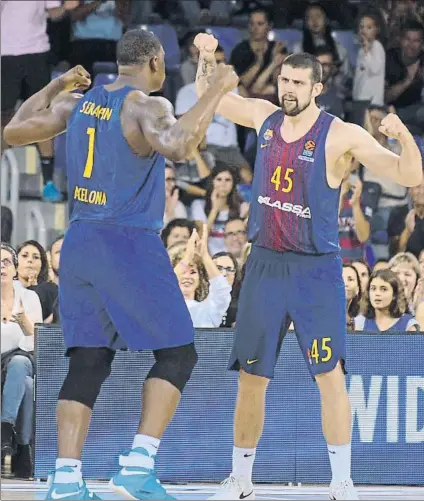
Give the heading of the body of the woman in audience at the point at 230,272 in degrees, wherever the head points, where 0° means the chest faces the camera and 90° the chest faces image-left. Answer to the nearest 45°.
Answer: approximately 45°

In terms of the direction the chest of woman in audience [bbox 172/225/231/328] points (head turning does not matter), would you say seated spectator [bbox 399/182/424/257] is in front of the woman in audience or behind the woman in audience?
behind

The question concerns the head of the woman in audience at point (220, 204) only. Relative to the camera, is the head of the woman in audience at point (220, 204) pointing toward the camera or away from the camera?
toward the camera

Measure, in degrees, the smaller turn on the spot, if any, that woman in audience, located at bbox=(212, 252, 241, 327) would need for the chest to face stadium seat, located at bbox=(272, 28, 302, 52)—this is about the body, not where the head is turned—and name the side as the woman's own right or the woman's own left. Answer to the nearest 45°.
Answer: approximately 135° to the woman's own right

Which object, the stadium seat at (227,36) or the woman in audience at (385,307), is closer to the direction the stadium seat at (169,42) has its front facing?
the woman in audience

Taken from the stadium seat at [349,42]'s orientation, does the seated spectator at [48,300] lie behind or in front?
in front

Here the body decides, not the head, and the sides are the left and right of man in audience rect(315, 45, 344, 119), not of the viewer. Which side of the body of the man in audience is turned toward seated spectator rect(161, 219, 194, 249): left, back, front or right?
front

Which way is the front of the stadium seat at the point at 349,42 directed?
toward the camera

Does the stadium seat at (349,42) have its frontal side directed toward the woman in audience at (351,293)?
yes

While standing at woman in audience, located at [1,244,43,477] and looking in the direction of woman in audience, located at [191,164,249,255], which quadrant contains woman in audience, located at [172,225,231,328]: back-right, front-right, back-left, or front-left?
front-right

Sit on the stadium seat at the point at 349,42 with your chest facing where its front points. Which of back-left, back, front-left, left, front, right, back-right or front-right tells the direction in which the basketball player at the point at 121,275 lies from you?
front

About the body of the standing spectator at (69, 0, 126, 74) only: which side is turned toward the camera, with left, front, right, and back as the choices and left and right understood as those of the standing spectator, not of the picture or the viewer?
front

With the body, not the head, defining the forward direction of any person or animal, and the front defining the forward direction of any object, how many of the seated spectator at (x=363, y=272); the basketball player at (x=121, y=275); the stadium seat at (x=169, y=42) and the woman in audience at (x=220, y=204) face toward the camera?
3

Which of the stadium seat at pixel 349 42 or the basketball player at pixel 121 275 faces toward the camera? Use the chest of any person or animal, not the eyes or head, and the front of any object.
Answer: the stadium seat

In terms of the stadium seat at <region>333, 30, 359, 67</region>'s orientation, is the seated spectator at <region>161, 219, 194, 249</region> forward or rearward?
forward

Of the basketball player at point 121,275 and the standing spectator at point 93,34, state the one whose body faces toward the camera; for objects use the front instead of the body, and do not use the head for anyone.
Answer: the standing spectator

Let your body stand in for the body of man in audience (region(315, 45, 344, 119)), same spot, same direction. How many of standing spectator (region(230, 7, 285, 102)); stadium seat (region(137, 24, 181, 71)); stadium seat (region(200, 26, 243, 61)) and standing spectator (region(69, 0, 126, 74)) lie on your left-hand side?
0

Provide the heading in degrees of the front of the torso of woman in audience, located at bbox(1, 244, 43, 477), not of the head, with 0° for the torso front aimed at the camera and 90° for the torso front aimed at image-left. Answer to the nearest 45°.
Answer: approximately 45°
